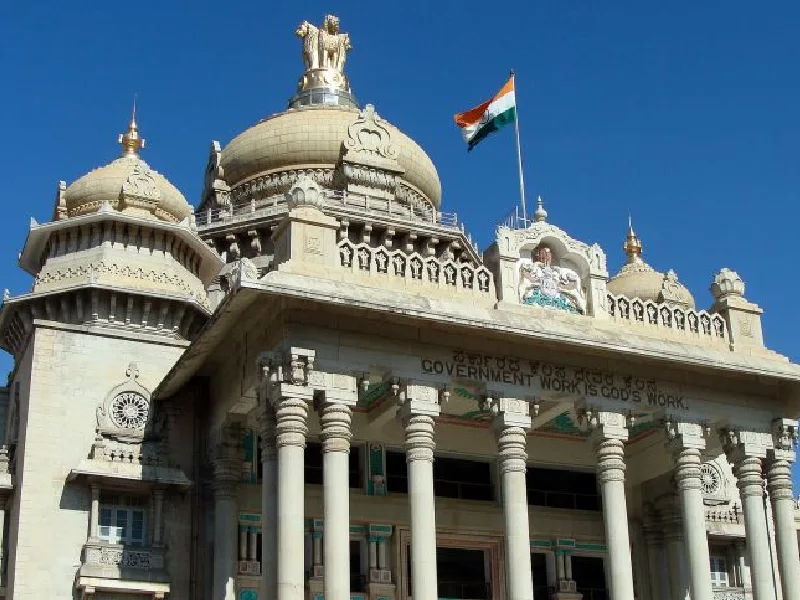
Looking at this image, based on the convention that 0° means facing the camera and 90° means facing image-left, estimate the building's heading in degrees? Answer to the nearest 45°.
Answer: approximately 315°
